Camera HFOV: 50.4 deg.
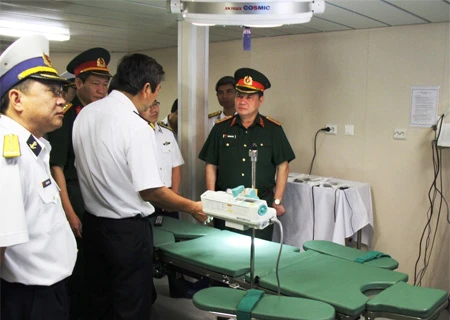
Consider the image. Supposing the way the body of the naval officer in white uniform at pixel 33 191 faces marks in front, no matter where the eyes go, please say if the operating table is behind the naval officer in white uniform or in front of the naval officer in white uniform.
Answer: in front

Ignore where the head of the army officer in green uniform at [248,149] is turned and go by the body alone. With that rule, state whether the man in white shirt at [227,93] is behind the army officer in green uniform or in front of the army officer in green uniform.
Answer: behind

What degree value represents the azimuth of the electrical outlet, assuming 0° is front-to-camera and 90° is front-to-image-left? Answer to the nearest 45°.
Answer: approximately 0°

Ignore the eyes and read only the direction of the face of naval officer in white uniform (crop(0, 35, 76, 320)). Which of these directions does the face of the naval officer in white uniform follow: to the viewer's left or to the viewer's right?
to the viewer's right

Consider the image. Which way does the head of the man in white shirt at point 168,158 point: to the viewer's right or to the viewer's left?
to the viewer's right

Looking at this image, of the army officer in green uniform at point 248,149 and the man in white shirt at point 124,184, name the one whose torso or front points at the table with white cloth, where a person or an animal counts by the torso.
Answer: the man in white shirt

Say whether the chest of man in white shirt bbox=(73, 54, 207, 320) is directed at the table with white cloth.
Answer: yes

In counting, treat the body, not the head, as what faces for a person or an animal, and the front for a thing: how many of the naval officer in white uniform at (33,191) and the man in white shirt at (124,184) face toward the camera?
0

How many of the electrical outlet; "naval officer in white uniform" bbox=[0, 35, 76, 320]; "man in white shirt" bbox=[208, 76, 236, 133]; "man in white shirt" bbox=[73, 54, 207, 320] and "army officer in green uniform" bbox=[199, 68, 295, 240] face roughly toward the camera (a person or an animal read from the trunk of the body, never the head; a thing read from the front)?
3

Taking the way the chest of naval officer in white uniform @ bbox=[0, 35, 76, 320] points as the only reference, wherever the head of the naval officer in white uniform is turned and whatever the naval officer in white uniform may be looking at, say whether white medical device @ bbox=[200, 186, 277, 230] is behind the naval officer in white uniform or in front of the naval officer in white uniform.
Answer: in front

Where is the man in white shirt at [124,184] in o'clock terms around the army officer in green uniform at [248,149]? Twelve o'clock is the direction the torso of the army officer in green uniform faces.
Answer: The man in white shirt is roughly at 1 o'clock from the army officer in green uniform.

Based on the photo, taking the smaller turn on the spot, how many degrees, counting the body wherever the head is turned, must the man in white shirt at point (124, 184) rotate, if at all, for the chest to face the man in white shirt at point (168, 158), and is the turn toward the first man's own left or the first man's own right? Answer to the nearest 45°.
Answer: approximately 45° to the first man's own left

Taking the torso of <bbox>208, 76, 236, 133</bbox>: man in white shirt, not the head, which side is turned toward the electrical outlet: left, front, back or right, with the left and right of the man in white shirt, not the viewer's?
left
